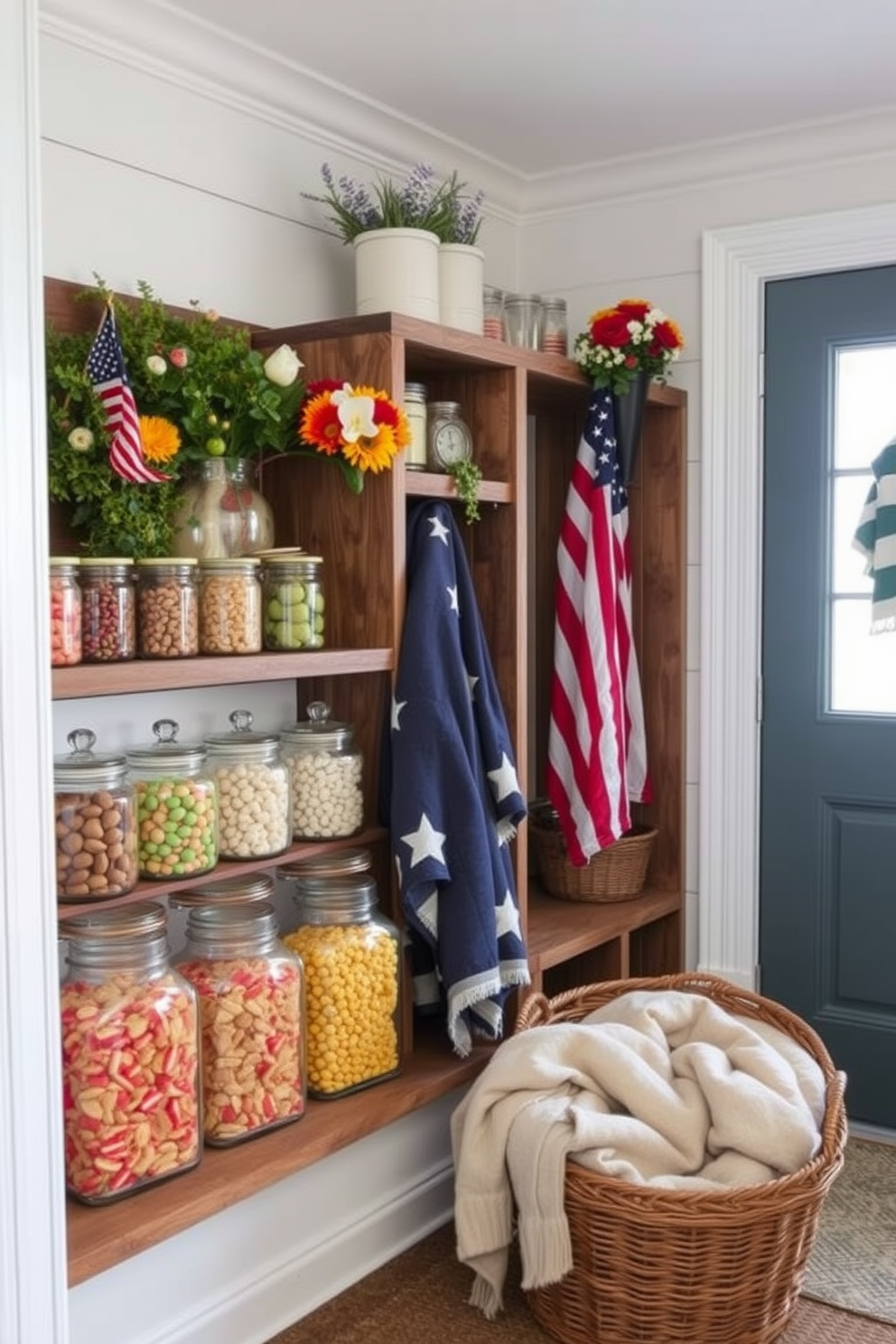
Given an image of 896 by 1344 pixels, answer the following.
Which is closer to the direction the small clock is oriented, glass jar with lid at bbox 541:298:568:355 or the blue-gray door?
the blue-gray door

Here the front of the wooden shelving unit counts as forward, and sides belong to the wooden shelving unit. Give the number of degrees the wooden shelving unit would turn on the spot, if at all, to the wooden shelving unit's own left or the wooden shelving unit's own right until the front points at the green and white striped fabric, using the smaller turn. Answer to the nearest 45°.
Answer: approximately 45° to the wooden shelving unit's own left

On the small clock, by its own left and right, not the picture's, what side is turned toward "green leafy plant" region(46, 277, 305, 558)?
right

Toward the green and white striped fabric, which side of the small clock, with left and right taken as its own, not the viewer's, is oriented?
left

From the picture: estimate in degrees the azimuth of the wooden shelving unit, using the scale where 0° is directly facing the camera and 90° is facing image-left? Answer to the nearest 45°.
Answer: approximately 315°

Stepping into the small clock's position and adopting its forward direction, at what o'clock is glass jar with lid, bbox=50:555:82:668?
The glass jar with lid is roughly at 3 o'clock from the small clock.
